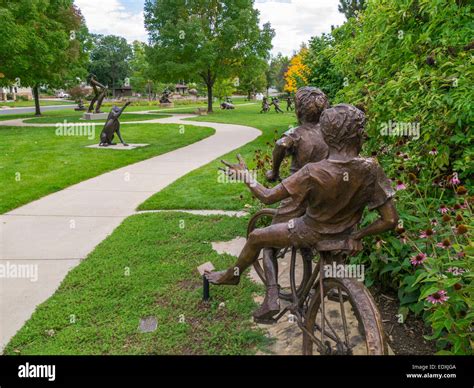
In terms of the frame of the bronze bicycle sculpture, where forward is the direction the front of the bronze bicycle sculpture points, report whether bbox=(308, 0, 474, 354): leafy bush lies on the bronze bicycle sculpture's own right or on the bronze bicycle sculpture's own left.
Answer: on the bronze bicycle sculpture's own right

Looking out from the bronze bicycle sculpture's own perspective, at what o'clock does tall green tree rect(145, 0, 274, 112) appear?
The tall green tree is roughly at 1 o'clock from the bronze bicycle sculpture.

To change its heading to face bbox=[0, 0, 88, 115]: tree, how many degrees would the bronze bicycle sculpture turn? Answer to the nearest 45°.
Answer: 0° — it already faces it

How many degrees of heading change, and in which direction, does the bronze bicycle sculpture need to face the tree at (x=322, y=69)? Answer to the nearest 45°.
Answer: approximately 45° to its right

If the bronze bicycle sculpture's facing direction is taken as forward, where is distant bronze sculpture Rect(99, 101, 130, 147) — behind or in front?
in front

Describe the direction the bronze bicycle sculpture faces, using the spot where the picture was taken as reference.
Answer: facing away from the viewer and to the left of the viewer

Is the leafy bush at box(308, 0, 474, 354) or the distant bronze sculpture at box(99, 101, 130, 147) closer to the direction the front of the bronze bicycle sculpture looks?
the distant bronze sculpture
